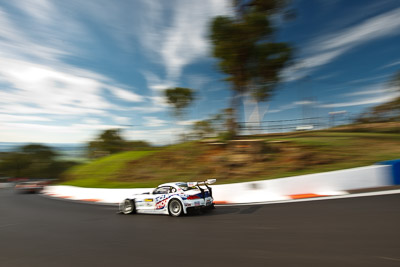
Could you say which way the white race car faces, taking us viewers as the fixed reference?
facing away from the viewer and to the left of the viewer

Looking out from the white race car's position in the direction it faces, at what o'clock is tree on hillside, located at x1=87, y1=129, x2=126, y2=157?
The tree on hillside is roughly at 1 o'clock from the white race car.
